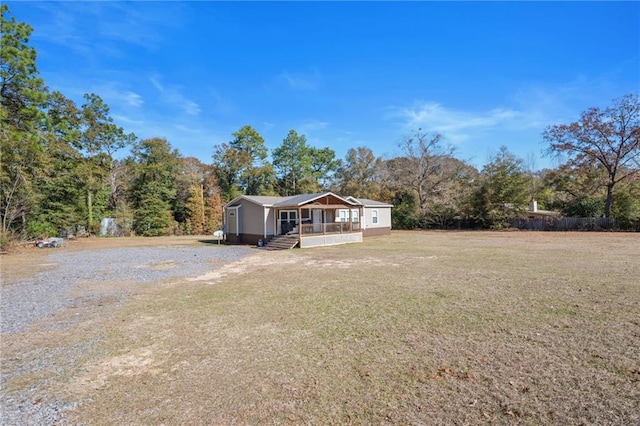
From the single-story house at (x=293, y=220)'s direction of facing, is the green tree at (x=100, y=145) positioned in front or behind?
behind

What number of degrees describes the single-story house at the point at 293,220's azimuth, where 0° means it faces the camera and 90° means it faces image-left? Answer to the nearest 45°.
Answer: approximately 315°

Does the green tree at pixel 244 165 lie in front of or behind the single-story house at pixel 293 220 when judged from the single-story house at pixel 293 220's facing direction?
behind

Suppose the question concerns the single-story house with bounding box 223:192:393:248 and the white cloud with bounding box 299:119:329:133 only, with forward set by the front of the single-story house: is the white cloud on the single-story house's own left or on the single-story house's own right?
on the single-story house's own left

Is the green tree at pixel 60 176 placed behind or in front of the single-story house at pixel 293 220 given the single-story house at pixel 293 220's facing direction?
behind

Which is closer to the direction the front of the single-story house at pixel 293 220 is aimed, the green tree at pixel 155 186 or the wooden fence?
the wooden fence

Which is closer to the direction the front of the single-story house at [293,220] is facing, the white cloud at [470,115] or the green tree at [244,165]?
the white cloud

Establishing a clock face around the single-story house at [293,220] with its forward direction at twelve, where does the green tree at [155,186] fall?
The green tree is roughly at 6 o'clock from the single-story house.

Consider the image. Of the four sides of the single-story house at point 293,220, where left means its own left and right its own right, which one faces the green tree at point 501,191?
left

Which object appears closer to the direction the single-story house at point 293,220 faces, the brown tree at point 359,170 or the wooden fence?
the wooden fence
